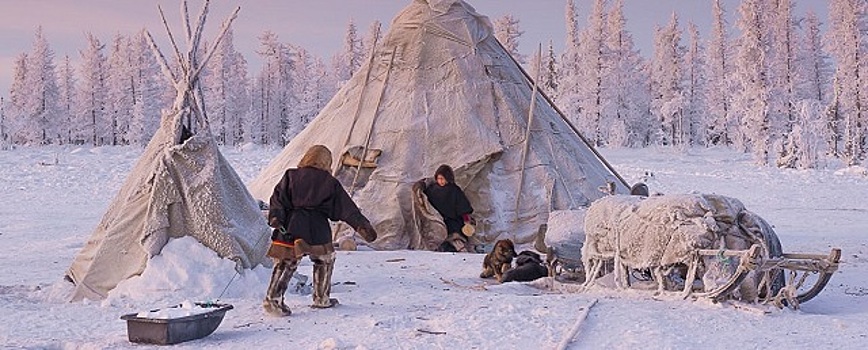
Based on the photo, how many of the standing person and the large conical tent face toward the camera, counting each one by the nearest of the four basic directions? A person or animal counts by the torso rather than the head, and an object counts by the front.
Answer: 1

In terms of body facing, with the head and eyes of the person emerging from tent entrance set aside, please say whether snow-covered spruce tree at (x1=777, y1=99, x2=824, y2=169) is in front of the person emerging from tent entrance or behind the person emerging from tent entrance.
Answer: behind

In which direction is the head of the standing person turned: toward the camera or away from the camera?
away from the camera

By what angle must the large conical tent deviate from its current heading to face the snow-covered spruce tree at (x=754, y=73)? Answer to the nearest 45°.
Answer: approximately 135° to its left

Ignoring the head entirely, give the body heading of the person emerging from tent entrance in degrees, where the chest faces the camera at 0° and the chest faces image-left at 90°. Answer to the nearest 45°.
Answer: approximately 45°

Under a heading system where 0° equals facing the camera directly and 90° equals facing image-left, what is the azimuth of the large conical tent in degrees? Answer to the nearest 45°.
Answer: approximately 0°

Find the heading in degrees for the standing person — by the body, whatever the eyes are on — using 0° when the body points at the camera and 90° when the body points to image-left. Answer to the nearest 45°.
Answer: approximately 225°

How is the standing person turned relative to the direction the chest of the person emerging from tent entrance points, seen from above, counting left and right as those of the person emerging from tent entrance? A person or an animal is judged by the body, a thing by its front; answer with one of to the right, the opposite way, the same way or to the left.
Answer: the opposite way
